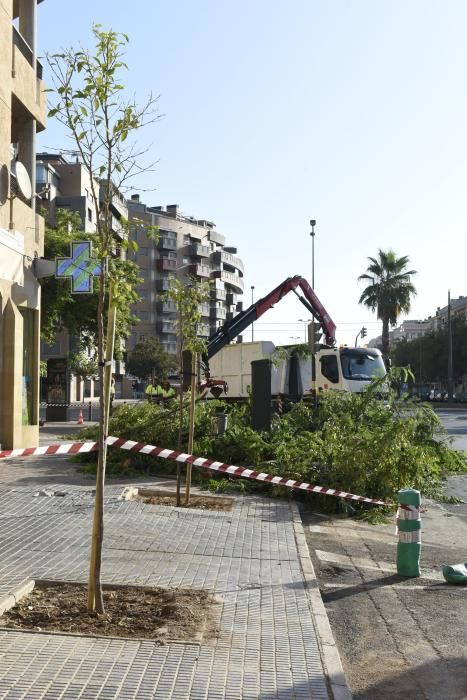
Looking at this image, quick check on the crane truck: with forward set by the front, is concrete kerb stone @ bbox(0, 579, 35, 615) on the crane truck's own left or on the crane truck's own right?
on the crane truck's own right

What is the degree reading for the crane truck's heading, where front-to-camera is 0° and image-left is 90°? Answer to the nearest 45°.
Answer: approximately 315°

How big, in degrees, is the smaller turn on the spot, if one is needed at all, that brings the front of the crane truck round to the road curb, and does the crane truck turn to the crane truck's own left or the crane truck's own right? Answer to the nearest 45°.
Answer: approximately 45° to the crane truck's own right
